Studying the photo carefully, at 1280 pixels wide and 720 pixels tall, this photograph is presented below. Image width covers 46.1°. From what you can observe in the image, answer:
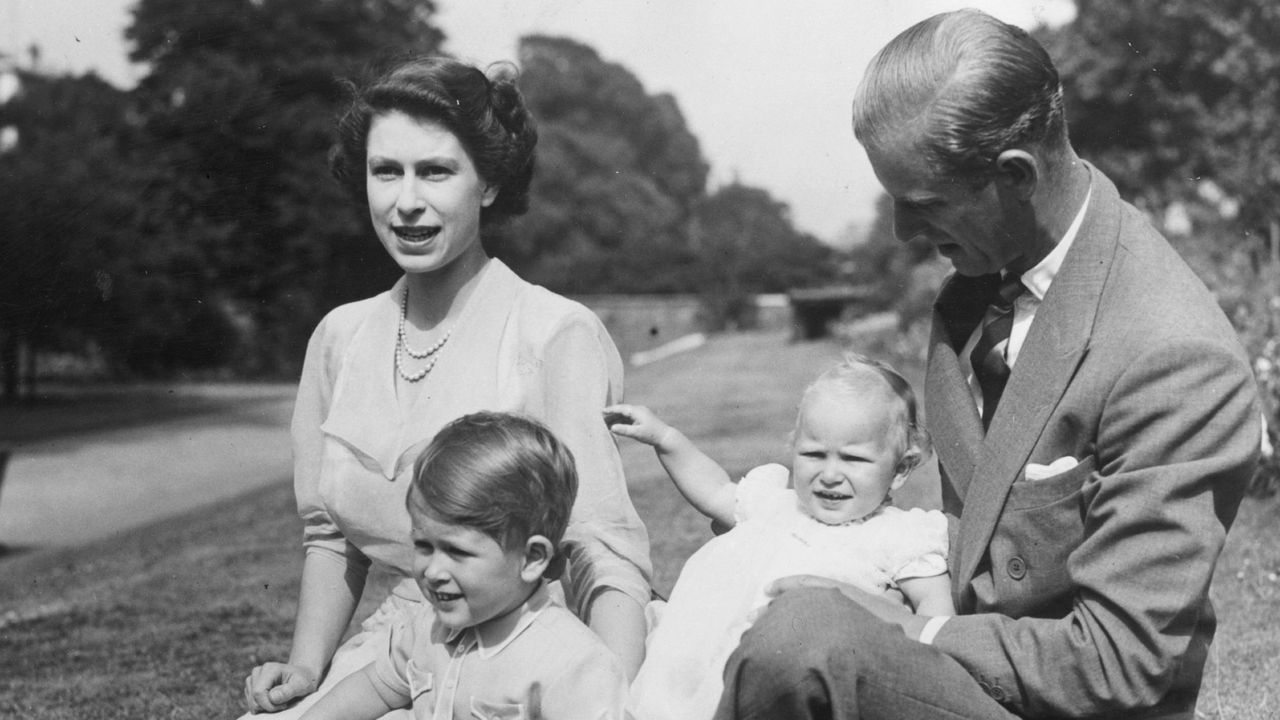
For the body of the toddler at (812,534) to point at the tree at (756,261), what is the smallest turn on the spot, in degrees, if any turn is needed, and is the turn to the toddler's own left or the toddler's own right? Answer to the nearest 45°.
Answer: approximately 135° to the toddler's own right

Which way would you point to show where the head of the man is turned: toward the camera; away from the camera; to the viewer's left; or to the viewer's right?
to the viewer's left

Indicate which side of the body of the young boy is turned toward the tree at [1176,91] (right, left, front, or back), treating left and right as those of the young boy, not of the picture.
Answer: back

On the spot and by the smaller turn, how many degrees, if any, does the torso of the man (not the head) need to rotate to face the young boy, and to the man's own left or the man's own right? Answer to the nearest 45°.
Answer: approximately 45° to the man's own right

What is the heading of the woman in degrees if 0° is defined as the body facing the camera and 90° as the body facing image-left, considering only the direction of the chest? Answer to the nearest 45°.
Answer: approximately 45°

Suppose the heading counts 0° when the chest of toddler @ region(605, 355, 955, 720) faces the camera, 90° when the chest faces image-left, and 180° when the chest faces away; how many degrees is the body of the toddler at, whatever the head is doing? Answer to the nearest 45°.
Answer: approximately 45°

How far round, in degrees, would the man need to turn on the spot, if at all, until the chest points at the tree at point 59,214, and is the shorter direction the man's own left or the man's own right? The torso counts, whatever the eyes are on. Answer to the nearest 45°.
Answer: approximately 90° to the man's own right

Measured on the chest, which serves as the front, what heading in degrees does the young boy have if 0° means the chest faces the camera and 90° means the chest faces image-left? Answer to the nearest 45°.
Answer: approximately 45°

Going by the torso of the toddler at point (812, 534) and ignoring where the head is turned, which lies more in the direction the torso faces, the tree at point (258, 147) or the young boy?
the young boy
